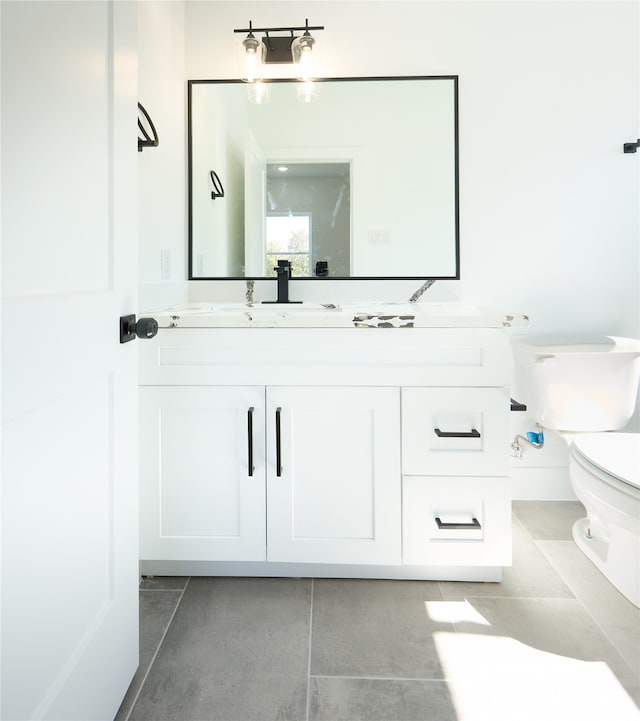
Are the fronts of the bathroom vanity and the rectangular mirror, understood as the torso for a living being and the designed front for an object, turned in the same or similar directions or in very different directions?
same or similar directions

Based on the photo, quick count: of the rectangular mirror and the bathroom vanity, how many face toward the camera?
2

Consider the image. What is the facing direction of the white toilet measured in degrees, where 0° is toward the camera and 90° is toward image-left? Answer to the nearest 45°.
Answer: approximately 315°

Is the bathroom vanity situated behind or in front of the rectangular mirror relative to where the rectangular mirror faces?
in front

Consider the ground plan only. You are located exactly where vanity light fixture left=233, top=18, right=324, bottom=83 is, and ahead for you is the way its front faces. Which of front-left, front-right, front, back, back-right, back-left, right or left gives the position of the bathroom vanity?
front

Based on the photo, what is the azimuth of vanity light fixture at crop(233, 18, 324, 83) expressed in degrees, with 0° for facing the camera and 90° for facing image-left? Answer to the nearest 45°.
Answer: approximately 0°

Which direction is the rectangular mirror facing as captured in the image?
toward the camera

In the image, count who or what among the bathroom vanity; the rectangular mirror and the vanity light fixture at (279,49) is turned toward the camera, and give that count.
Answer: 3
